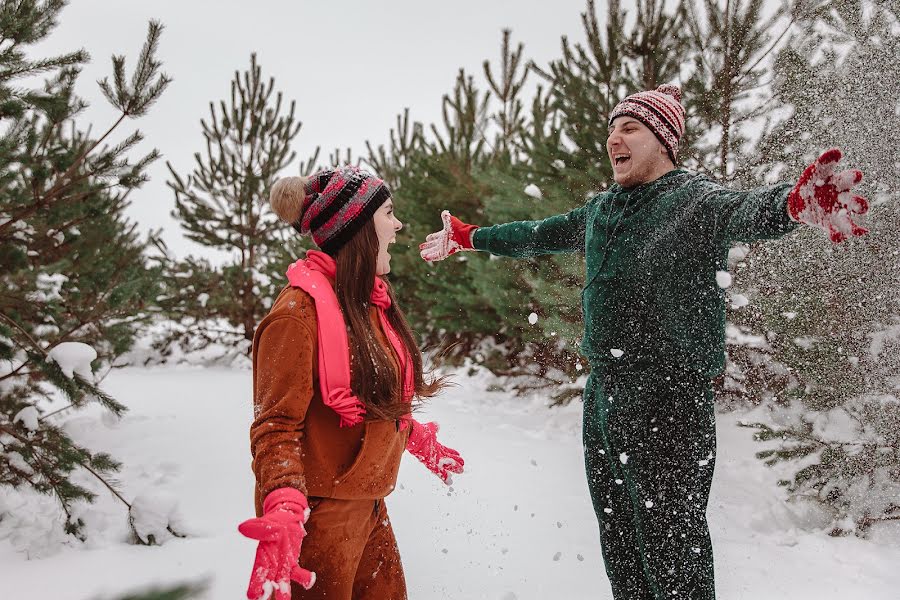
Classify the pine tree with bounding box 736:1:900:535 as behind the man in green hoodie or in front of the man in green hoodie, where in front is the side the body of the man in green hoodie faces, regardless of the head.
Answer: behind

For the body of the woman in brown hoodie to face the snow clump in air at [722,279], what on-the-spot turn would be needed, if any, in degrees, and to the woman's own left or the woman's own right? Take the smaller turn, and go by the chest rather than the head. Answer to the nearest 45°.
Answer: approximately 45° to the woman's own left

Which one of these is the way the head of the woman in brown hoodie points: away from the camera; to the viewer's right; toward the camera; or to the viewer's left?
to the viewer's right

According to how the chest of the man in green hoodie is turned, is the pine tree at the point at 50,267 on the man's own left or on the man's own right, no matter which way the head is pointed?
on the man's own right

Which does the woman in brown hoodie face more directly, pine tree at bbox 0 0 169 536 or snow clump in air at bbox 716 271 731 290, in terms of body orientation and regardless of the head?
the snow clump in air

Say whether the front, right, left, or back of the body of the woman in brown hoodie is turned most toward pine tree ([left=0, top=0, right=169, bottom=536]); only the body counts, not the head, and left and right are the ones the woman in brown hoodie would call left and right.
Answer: back

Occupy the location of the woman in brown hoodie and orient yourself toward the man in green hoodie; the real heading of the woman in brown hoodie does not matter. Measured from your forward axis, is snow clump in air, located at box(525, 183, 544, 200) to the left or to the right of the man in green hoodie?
left

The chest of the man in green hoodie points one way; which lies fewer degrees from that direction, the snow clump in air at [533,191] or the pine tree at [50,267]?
the pine tree
